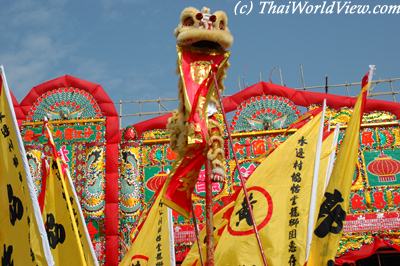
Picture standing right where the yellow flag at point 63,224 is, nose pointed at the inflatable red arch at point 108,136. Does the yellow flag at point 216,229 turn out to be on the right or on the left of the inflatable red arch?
right

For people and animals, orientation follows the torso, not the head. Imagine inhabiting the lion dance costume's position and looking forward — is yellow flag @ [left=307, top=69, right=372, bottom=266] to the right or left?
on its left

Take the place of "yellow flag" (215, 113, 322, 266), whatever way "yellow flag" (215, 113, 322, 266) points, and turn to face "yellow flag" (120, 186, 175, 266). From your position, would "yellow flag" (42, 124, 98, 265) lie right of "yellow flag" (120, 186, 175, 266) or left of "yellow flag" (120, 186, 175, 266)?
left

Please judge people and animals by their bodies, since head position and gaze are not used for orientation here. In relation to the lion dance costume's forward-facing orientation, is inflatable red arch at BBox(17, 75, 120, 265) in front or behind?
behind

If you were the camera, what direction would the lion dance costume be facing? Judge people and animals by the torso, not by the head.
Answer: facing the viewer
